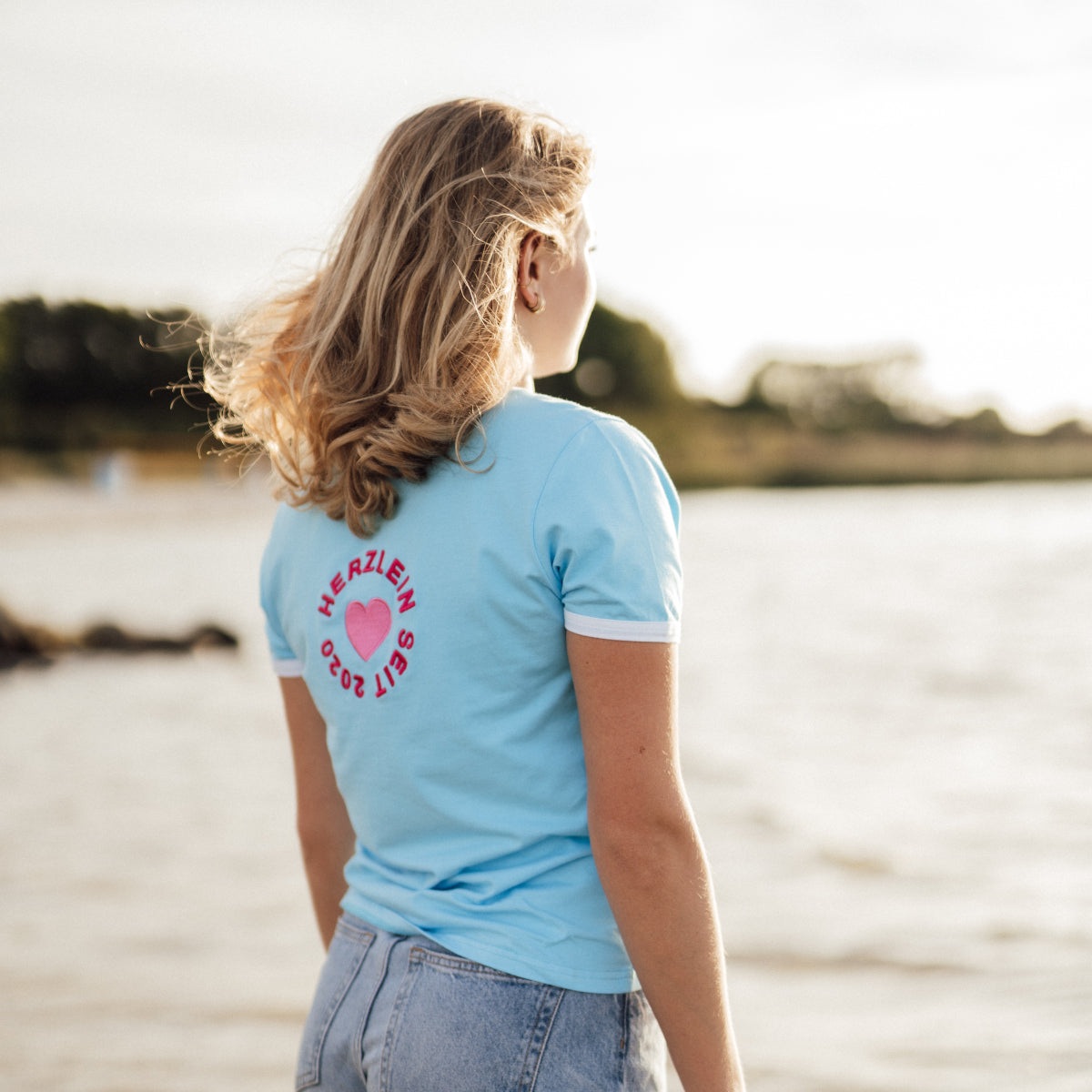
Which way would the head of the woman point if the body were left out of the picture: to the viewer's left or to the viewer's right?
to the viewer's right

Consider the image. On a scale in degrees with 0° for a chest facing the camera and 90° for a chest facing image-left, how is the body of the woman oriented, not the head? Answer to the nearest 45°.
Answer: approximately 225°
